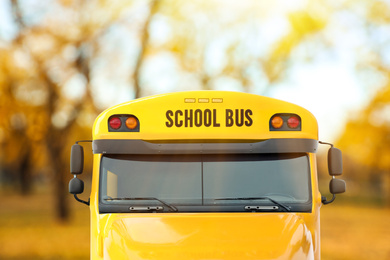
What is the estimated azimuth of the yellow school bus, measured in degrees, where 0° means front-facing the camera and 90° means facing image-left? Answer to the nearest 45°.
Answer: approximately 0°
